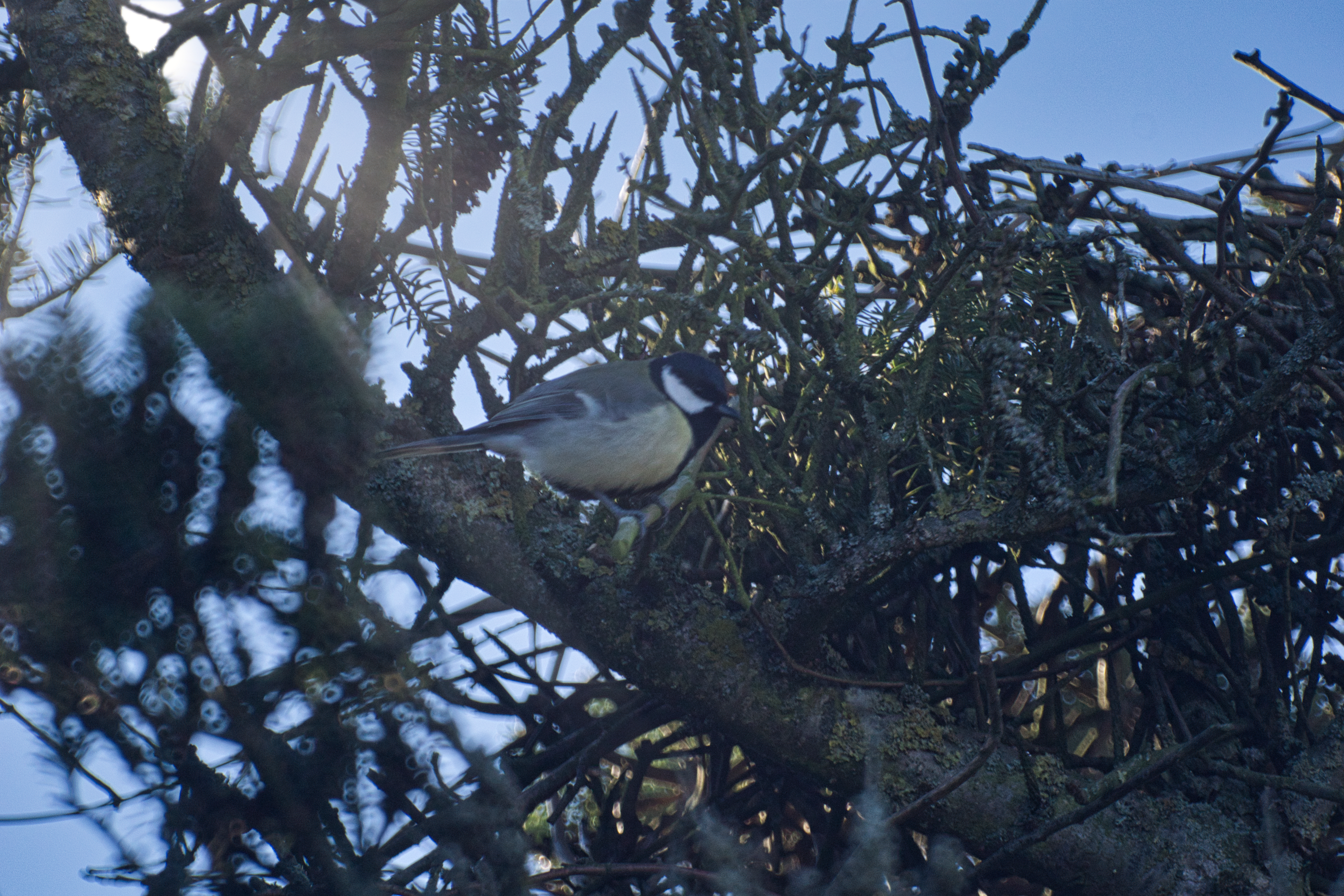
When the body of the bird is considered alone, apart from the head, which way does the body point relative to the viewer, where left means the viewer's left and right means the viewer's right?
facing to the right of the viewer
